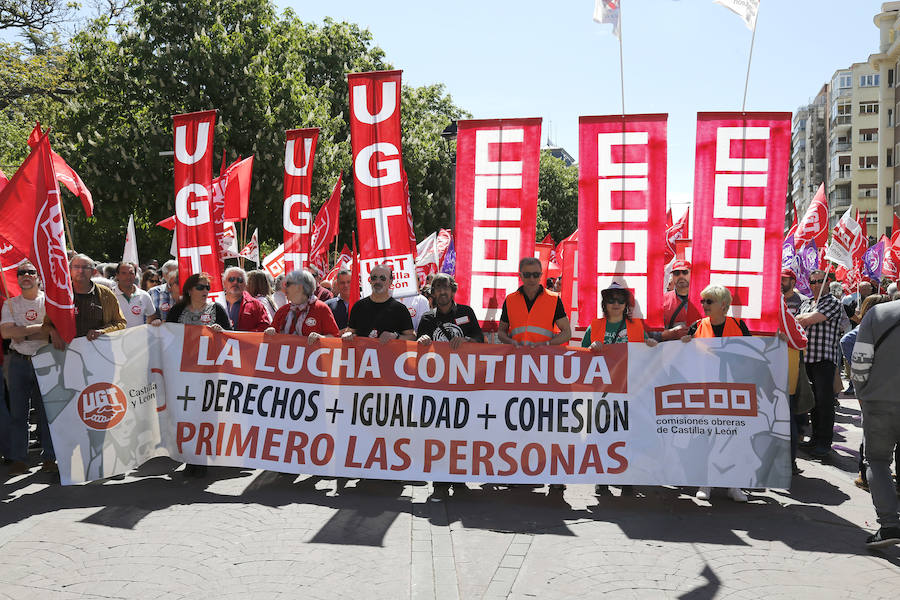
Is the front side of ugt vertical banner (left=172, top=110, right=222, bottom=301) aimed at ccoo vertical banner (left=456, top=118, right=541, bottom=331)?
no

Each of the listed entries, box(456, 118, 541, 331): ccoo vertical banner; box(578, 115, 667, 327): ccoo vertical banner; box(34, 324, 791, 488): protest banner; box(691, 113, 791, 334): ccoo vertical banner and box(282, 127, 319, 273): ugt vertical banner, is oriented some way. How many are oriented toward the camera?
5

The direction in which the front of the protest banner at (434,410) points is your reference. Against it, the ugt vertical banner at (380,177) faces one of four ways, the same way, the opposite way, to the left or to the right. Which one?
the same way

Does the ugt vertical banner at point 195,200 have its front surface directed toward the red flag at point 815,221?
no

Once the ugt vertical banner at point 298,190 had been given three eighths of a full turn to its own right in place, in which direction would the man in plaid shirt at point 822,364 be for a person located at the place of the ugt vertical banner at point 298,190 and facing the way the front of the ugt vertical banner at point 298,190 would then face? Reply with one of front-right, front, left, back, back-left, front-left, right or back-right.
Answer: back

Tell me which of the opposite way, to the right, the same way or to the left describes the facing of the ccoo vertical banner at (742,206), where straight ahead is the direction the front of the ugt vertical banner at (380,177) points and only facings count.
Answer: the same way

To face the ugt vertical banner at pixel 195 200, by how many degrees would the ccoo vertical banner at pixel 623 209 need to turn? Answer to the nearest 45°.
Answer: approximately 90° to its right

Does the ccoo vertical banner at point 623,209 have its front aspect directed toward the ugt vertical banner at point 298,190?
no

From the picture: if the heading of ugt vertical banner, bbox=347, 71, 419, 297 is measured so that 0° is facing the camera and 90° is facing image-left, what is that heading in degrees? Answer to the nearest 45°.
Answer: approximately 0°

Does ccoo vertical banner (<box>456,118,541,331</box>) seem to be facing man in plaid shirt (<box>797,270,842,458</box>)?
no

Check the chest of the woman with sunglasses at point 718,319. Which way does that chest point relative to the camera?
toward the camera

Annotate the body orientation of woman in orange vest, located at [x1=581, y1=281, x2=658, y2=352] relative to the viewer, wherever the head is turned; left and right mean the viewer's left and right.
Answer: facing the viewer

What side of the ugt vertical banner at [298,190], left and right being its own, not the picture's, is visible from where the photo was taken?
front

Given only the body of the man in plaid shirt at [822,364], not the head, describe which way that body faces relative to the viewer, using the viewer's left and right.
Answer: facing the viewer and to the left of the viewer

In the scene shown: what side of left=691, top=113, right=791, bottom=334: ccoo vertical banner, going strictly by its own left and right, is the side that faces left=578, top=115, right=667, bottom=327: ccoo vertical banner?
right

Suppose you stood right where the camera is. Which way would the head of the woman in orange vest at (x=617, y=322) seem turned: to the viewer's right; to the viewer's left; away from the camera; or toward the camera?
toward the camera

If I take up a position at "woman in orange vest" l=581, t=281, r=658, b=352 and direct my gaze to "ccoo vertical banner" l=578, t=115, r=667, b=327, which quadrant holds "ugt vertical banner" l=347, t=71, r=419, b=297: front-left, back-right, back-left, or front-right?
front-left
